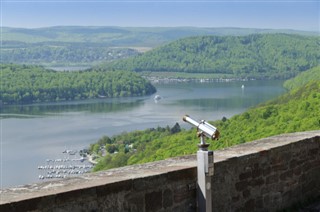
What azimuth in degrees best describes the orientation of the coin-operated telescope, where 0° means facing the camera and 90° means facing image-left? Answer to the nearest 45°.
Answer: approximately 135°
